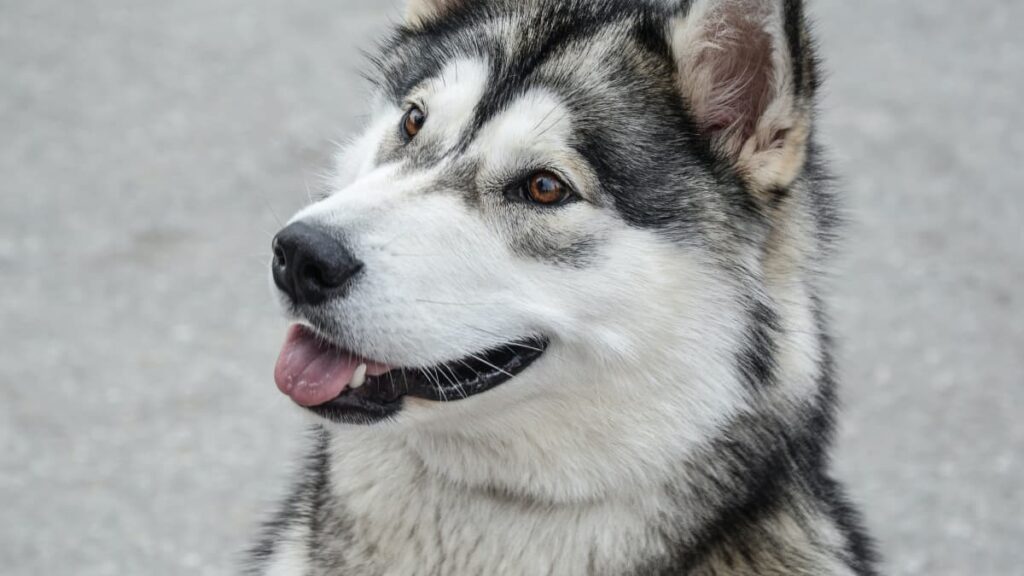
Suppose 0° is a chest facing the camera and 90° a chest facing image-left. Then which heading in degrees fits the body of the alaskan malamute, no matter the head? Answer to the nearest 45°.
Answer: approximately 45°
